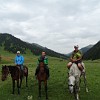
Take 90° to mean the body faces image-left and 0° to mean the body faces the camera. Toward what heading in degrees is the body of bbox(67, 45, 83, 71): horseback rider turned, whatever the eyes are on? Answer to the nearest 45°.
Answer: approximately 0°
